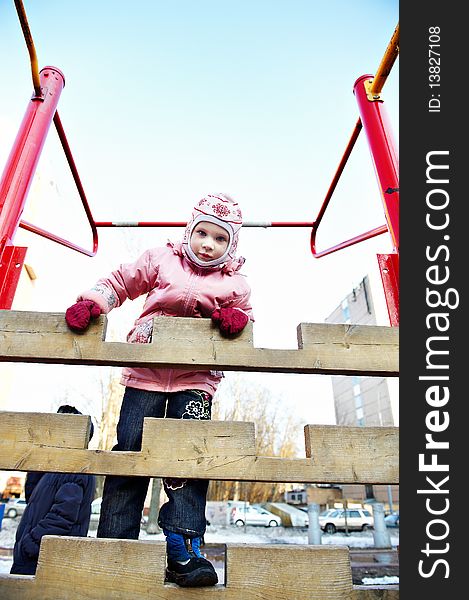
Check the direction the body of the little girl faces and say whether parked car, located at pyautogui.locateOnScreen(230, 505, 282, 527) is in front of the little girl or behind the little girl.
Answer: behind

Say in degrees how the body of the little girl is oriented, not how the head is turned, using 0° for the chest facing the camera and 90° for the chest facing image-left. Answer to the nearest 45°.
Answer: approximately 0°

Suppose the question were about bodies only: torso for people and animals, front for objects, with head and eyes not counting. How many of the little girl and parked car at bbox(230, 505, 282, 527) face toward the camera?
1

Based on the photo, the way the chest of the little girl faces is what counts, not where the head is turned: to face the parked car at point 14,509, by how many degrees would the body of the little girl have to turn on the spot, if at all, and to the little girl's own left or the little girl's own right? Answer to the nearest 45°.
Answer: approximately 180°

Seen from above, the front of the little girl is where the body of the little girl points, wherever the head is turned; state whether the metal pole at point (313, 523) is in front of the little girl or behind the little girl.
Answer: behind
